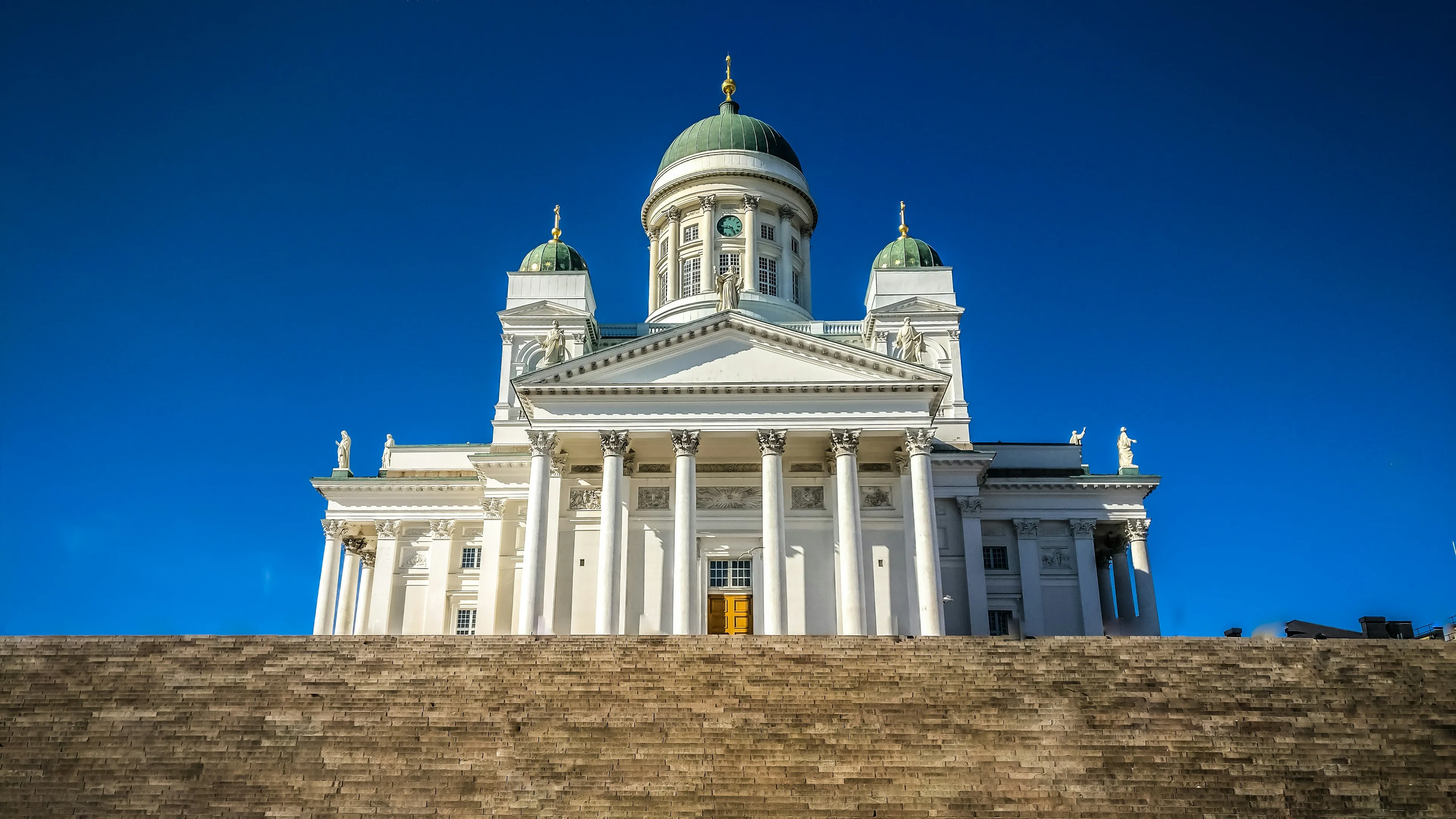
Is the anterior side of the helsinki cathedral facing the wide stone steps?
yes

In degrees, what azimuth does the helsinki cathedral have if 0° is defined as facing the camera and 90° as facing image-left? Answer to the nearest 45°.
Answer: approximately 0°

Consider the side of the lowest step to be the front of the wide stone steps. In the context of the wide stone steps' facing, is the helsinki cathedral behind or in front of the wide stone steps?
behind

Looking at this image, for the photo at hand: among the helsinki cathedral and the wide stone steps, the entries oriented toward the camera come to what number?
2
